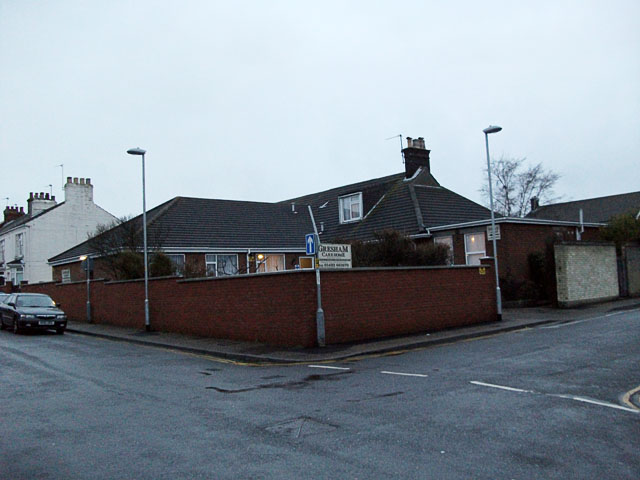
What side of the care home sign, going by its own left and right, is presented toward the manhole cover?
front

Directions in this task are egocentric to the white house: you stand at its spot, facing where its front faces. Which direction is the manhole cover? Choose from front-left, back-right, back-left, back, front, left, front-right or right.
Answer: front-left

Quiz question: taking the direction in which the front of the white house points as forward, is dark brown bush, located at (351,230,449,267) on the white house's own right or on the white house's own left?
on the white house's own left

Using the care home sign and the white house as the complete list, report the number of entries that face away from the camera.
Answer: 0

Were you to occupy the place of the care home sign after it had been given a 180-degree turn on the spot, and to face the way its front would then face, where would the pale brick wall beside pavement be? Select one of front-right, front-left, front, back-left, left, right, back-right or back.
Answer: front-right

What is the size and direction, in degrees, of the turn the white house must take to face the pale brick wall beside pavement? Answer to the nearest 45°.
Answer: approximately 90° to its left

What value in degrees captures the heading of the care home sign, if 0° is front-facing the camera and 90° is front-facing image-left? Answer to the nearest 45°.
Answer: approximately 0°
